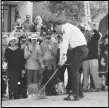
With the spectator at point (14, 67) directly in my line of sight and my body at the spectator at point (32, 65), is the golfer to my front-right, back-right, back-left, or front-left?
back-left

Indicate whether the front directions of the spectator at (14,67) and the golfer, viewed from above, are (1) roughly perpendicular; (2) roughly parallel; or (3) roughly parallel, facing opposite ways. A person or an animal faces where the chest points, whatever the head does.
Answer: roughly perpendicular

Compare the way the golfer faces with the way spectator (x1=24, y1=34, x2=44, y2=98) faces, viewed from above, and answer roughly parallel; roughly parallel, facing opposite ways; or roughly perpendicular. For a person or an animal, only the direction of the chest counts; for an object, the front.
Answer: roughly perpendicular

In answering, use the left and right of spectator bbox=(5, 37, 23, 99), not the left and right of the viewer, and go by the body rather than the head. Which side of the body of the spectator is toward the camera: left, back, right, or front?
front

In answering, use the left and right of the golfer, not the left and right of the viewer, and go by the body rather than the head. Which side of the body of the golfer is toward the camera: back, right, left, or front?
left

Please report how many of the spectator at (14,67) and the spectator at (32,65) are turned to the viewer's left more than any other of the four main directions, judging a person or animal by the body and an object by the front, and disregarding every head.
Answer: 0

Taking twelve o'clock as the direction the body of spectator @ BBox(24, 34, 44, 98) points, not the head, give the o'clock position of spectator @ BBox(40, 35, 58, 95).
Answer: spectator @ BBox(40, 35, 58, 95) is roughly at 8 o'clock from spectator @ BBox(24, 34, 44, 98).

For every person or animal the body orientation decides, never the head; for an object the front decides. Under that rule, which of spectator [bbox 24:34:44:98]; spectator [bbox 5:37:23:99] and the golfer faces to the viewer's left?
the golfer

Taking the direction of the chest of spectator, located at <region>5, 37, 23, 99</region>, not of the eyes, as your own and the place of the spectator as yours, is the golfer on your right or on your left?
on your left

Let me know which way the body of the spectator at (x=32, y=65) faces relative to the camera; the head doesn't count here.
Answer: toward the camera

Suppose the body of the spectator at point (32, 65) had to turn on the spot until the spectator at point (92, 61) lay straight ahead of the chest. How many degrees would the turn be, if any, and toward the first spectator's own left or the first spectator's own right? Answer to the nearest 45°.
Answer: approximately 135° to the first spectator's own left

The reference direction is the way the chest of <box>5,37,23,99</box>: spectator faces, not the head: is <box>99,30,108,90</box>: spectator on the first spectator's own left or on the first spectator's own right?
on the first spectator's own left
